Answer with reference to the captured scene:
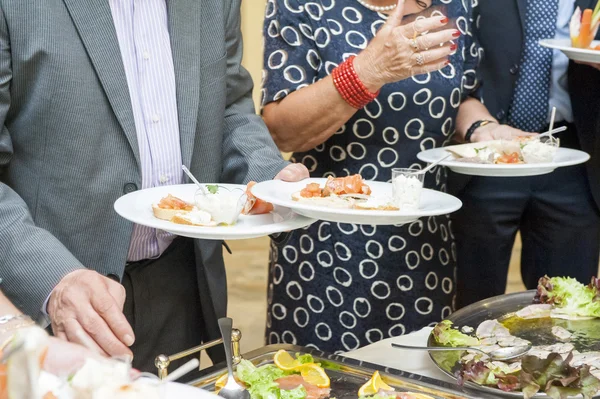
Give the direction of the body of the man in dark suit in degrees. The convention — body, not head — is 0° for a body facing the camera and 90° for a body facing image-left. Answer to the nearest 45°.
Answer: approximately 0°

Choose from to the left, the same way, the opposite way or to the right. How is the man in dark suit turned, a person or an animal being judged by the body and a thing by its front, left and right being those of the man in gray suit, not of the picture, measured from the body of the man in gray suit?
to the right

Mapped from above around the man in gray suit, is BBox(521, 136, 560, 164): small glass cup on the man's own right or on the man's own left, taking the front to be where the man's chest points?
on the man's own left

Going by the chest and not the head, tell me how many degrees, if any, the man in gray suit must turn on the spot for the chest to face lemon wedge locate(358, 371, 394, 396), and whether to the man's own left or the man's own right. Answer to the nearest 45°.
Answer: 0° — they already face it

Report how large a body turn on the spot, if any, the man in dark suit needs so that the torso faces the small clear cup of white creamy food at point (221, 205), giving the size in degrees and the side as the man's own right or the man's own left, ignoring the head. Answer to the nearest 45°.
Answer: approximately 45° to the man's own right
